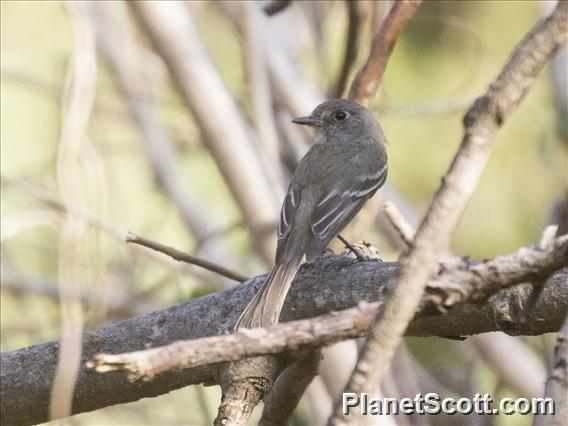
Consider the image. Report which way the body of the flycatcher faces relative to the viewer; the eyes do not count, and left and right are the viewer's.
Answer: facing away from the viewer and to the right of the viewer

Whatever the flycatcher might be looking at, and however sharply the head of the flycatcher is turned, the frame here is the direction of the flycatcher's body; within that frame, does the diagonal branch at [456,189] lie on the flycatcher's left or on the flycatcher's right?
on the flycatcher's right

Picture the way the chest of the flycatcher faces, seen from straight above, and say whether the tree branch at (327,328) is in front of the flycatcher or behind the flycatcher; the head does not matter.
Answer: behind

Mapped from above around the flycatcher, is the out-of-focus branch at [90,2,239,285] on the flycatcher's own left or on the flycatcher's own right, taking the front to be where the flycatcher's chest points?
on the flycatcher's own left
